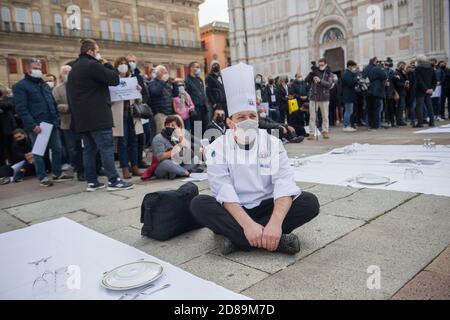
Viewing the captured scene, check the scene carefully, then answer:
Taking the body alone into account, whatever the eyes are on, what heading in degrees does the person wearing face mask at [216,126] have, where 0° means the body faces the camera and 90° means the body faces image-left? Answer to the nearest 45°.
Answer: approximately 315°

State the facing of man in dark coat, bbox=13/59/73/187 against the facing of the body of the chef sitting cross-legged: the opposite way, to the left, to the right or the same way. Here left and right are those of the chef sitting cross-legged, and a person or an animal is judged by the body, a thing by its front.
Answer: to the left

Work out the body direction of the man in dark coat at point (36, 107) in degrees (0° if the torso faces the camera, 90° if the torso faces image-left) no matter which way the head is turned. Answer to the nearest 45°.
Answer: approximately 315°

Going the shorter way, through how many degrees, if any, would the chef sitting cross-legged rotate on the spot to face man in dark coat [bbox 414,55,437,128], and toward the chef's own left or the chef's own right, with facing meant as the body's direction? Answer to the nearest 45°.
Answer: approximately 135° to the chef's own left

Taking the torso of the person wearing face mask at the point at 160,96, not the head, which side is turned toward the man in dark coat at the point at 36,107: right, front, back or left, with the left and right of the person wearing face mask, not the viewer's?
right

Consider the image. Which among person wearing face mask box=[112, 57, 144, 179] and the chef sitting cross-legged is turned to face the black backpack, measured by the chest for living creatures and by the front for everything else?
the person wearing face mask

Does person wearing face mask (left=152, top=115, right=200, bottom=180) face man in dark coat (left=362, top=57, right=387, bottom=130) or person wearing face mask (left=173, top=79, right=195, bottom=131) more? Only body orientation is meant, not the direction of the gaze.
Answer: the man in dark coat

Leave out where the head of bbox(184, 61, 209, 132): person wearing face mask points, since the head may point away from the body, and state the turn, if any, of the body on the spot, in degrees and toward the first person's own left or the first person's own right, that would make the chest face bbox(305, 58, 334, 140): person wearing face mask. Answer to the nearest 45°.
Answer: approximately 45° to the first person's own left

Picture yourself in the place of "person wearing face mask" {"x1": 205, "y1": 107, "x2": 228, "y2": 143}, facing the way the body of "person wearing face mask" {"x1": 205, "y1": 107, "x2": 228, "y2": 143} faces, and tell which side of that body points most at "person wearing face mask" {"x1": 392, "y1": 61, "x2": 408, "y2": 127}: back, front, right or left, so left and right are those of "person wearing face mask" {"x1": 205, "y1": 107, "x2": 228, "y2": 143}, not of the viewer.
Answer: left
